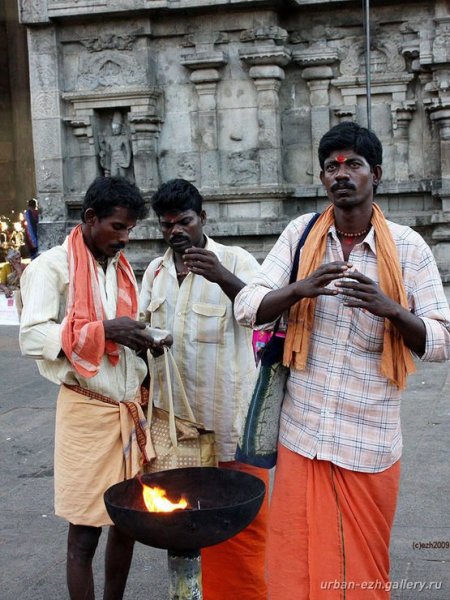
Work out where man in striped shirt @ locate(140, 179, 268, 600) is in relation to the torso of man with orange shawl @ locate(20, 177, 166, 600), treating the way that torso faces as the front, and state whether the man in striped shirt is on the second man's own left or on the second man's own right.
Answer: on the second man's own left

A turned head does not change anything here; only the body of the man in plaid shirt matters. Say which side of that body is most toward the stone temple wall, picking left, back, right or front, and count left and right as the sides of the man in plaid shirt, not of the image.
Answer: back

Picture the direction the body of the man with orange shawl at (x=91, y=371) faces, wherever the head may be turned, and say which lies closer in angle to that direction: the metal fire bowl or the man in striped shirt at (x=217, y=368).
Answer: the metal fire bowl

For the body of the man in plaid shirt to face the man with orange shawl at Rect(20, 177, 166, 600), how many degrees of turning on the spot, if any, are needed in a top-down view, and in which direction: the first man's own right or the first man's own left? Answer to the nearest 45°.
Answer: approximately 90° to the first man's own right

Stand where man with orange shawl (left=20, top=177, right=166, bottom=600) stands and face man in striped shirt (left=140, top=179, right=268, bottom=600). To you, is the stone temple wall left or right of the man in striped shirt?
left

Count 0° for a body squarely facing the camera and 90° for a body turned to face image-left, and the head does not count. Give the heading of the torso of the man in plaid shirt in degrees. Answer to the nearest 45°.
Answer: approximately 0°

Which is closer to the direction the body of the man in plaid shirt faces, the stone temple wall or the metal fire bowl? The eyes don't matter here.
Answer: the metal fire bowl
